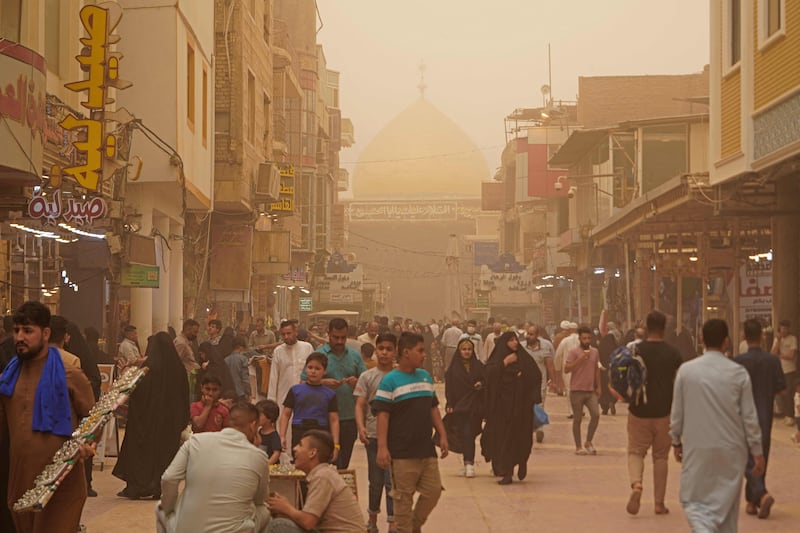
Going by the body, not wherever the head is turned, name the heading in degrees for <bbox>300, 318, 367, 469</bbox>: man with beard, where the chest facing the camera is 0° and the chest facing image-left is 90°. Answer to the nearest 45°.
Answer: approximately 0°

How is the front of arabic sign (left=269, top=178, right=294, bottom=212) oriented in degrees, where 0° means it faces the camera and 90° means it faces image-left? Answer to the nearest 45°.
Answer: approximately 0°

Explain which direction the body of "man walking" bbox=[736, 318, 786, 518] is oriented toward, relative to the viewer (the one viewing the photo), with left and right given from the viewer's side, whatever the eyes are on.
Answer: facing away from the viewer

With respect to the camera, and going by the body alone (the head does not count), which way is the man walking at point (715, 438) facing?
away from the camera

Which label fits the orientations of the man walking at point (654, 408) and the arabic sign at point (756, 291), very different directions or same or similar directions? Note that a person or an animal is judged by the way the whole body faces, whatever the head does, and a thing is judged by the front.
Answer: very different directions

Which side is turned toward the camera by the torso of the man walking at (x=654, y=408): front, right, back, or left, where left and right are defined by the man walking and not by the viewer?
back

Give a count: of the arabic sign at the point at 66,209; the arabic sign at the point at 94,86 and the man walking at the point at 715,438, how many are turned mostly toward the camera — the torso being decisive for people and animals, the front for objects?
2

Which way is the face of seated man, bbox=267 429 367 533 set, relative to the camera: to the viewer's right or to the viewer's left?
to the viewer's left
